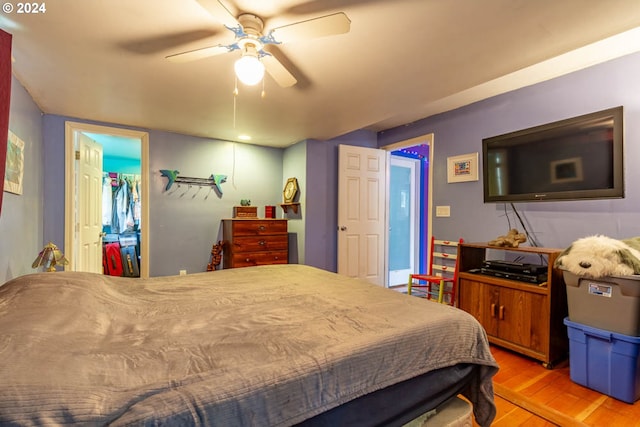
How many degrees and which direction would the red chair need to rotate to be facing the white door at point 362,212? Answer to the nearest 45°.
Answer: approximately 45° to its right

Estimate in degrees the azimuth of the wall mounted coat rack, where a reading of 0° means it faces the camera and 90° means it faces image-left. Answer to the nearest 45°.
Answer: approximately 0°

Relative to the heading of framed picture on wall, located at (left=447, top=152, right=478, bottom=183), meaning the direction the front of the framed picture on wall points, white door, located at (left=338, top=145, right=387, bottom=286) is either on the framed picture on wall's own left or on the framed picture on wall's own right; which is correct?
on the framed picture on wall's own right

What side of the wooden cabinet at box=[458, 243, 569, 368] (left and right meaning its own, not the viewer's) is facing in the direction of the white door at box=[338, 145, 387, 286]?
right

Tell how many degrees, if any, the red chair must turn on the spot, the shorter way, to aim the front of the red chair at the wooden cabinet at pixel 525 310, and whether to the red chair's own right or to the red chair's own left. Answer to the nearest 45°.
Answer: approximately 90° to the red chair's own left

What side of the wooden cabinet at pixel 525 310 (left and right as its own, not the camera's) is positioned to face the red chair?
right

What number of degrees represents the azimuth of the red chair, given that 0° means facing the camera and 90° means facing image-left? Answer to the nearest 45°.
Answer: approximately 45°

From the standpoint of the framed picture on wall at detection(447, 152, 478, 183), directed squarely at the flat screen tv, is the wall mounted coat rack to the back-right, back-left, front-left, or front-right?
back-right

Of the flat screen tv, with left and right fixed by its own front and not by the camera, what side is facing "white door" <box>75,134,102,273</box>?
front

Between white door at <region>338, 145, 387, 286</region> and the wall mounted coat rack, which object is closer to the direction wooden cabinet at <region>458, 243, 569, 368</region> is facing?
the wall mounted coat rack

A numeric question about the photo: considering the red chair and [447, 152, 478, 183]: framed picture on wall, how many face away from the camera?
0
